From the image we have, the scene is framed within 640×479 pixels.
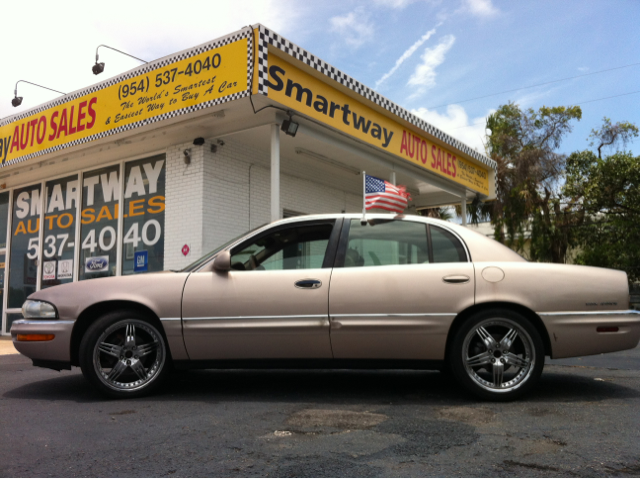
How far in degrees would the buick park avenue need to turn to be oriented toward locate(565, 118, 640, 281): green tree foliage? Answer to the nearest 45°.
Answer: approximately 135° to its right

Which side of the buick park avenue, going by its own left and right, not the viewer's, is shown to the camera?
left

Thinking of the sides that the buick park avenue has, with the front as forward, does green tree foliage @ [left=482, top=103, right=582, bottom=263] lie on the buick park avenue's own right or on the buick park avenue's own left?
on the buick park avenue's own right

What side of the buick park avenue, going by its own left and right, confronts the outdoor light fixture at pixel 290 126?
right

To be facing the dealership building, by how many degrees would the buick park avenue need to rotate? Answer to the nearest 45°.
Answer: approximately 45° to its right
